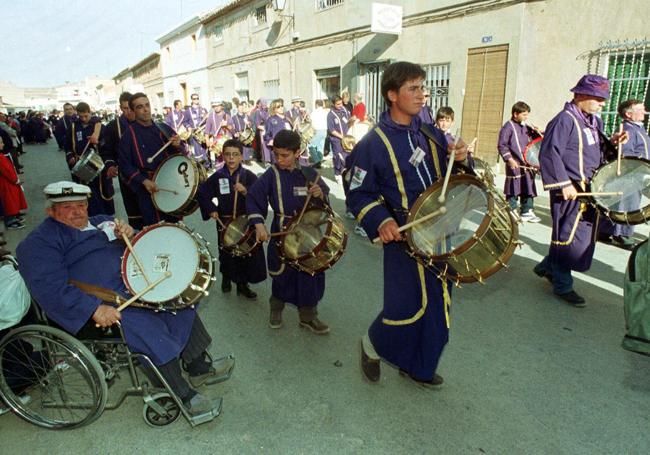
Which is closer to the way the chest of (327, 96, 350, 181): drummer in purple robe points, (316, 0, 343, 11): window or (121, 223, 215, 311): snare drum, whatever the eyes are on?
the snare drum

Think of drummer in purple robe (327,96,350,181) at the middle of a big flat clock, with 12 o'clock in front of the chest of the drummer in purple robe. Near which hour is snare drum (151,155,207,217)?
The snare drum is roughly at 2 o'clock from the drummer in purple robe.

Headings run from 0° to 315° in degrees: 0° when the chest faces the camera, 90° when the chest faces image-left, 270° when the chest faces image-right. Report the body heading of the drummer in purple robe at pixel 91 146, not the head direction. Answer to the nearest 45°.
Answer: approximately 0°

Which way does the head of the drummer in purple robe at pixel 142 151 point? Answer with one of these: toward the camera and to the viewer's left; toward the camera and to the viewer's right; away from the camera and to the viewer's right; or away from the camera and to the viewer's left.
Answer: toward the camera and to the viewer's right

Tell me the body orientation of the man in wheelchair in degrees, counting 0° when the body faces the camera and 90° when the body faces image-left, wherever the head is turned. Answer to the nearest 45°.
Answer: approximately 315°

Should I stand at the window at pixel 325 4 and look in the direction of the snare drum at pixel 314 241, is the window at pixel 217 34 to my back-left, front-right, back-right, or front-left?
back-right

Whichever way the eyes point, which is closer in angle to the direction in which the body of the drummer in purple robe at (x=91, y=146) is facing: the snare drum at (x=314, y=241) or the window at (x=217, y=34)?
the snare drum

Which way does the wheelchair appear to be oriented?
to the viewer's right

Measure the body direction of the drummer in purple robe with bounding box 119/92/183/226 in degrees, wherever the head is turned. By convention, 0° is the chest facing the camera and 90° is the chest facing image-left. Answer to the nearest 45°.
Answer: approximately 315°

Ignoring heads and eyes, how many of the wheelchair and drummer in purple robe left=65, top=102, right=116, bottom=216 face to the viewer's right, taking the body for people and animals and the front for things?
1

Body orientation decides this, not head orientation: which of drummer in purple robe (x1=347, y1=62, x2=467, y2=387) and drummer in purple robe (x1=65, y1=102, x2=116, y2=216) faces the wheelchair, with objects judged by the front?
drummer in purple robe (x1=65, y1=102, x2=116, y2=216)

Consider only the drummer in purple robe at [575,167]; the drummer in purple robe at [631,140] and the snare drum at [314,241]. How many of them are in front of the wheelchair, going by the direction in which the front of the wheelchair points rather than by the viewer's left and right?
3
